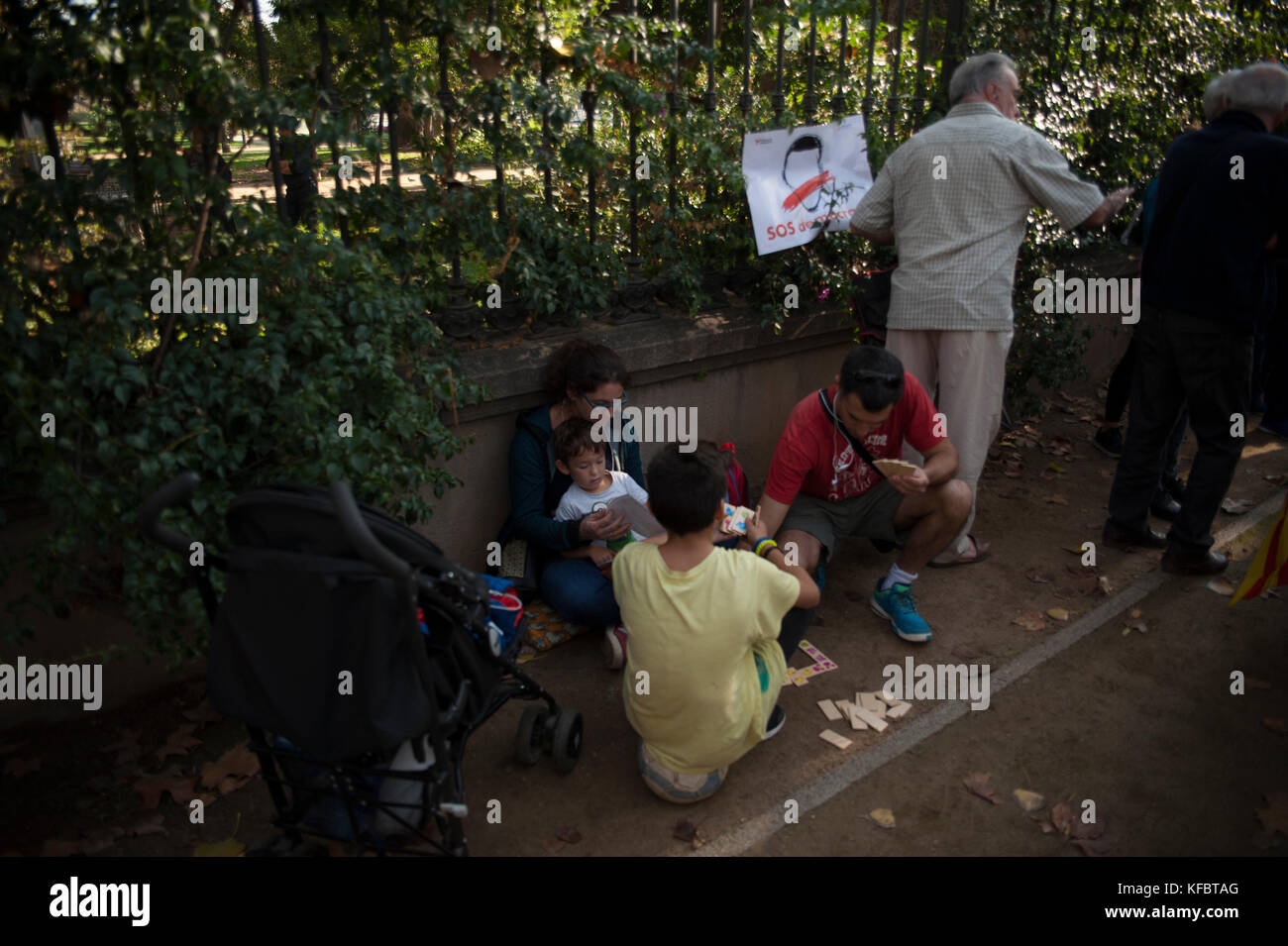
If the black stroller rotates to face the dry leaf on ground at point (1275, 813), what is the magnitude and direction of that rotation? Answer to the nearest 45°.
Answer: approximately 45° to its right

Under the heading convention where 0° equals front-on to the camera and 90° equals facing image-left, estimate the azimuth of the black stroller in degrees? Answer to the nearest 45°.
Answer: approximately 225°

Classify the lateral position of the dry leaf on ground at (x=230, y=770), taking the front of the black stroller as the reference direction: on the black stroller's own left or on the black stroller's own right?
on the black stroller's own left

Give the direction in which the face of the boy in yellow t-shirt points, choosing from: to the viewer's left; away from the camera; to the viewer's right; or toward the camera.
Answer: away from the camera

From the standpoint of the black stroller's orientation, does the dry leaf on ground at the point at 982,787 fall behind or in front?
in front

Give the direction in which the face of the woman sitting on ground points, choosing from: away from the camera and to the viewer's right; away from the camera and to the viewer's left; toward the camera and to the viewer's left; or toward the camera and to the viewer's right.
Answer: toward the camera and to the viewer's right

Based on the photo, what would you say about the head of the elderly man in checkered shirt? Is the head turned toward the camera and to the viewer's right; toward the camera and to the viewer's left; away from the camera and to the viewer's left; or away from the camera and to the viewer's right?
away from the camera and to the viewer's right
